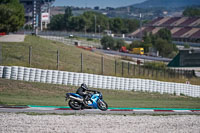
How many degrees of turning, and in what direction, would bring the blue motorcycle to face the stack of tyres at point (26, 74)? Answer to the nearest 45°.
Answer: approximately 90° to its left

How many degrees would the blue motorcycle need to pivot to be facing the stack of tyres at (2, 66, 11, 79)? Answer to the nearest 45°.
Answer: approximately 135° to its left

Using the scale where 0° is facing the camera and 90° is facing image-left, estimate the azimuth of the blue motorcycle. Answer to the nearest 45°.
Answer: approximately 270°
